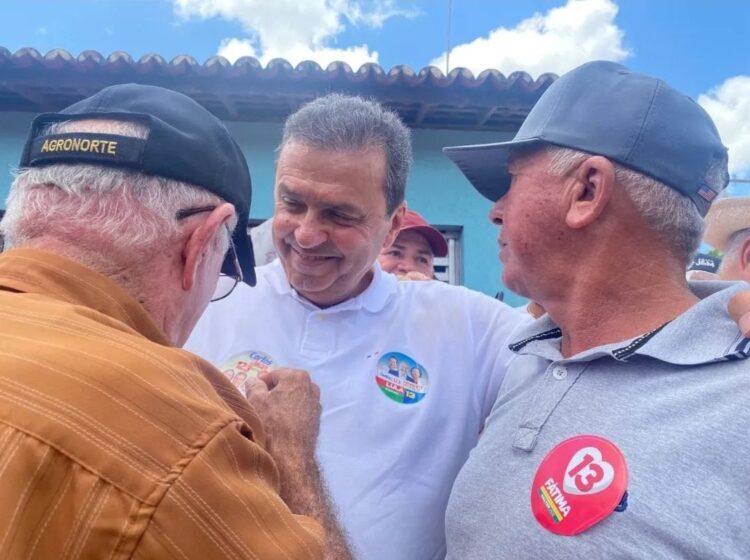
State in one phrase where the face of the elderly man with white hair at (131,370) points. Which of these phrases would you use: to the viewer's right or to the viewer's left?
to the viewer's right

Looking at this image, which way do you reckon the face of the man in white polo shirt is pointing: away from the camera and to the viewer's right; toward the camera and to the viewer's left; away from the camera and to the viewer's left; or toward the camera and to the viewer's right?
toward the camera and to the viewer's left

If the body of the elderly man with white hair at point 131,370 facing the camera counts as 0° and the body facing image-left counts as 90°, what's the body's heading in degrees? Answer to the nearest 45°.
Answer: approximately 225°

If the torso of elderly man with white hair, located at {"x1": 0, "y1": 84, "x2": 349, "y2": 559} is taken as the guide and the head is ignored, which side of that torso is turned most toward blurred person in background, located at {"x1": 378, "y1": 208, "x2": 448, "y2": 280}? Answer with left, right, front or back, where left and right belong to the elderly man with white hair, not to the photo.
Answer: front

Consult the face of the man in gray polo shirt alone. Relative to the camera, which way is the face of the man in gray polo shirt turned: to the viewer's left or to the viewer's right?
to the viewer's left

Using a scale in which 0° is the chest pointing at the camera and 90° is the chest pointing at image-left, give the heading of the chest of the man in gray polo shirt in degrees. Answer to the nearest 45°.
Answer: approximately 45°

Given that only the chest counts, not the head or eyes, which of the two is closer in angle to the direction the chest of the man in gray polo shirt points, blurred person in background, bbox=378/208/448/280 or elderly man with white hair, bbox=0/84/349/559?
the elderly man with white hair

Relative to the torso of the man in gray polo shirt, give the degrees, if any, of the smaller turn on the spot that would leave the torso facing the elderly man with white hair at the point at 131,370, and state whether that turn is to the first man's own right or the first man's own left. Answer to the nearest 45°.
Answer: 0° — they already face them

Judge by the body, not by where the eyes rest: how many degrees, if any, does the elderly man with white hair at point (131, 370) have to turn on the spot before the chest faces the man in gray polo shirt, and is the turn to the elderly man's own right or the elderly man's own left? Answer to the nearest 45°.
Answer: approximately 45° to the elderly man's own right
